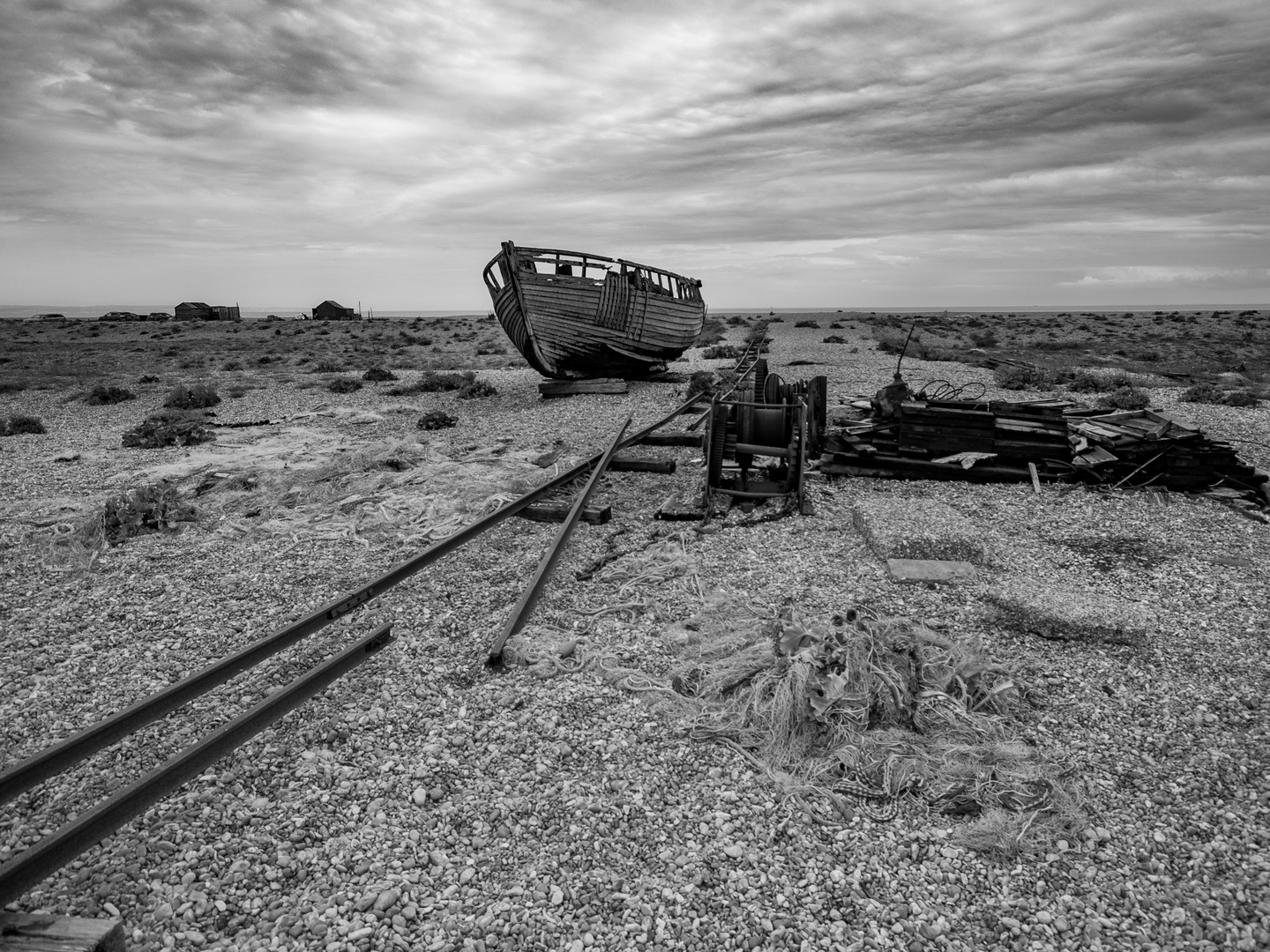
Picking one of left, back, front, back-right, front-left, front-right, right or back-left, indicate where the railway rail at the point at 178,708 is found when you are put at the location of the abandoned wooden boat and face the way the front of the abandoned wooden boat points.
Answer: front-left

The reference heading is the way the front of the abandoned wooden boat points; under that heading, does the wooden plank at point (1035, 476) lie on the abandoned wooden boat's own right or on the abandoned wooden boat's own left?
on the abandoned wooden boat's own left

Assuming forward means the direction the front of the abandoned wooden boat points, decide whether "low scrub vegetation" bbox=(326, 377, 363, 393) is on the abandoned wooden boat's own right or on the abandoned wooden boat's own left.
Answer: on the abandoned wooden boat's own right

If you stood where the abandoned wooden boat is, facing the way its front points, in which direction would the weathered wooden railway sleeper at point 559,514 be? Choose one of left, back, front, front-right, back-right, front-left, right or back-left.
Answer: front-left

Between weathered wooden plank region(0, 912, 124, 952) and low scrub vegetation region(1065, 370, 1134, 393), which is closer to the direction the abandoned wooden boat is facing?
the weathered wooden plank

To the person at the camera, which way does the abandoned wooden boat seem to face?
facing the viewer and to the left of the viewer

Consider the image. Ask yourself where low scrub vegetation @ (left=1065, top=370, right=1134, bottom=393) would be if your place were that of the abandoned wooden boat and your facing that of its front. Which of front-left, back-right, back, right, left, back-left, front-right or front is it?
back-left

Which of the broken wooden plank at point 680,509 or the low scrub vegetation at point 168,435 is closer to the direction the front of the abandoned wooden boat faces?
the low scrub vegetation

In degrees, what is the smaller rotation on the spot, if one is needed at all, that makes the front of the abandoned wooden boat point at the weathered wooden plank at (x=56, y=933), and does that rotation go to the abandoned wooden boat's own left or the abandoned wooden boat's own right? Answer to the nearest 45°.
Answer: approximately 45° to the abandoned wooden boat's own left

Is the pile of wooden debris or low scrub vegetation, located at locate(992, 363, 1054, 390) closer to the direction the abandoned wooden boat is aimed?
the pile of wooden debris

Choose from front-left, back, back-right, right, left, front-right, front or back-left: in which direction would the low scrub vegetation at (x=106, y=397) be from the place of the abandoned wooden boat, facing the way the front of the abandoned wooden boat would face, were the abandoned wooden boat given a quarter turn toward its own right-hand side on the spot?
front-left

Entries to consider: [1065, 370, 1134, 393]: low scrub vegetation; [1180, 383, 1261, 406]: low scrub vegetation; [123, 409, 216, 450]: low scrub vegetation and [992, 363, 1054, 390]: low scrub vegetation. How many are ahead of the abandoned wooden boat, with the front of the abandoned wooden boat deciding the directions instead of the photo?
1

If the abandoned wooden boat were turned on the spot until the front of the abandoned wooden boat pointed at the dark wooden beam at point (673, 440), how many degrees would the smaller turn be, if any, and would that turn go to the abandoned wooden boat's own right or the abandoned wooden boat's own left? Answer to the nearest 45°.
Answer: approximately 45° to the abandoned wooden boat's own left
